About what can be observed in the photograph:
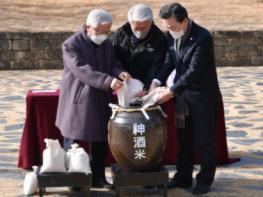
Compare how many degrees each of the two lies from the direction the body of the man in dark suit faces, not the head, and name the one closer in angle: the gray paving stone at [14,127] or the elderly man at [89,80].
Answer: the elderly man

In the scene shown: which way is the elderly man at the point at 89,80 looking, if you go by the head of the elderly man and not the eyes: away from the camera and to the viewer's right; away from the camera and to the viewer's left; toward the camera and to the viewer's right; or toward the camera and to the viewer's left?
toward the camera and to the viewer's right

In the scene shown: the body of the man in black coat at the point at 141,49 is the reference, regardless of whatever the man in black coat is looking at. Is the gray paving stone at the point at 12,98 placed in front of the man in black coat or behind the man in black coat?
behind

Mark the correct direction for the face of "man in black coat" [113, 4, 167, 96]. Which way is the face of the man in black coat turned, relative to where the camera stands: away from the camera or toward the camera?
toward the camera

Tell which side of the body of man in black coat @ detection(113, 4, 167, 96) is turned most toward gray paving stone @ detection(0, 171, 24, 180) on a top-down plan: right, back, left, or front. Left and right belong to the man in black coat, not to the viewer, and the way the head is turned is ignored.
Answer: right

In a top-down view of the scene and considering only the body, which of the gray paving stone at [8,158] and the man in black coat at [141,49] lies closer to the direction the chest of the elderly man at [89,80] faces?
the man in black coat

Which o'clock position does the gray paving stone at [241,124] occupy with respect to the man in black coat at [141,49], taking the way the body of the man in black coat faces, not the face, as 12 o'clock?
The gray paving stone is roughly at 7 o'clock from the man in black coat.

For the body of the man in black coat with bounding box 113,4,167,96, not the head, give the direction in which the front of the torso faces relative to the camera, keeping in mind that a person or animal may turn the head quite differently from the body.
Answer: toward the camera

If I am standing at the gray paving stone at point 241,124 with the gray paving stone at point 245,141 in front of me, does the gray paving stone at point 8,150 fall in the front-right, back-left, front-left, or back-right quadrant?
front-right

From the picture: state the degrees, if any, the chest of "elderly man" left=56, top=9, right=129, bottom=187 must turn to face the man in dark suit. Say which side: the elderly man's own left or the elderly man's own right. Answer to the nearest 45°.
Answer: approximately 45° to the elderly man's own left

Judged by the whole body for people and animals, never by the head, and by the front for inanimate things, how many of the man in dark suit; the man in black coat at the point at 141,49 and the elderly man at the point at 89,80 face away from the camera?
0

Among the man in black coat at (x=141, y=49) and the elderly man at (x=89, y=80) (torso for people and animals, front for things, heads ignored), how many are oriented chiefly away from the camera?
0

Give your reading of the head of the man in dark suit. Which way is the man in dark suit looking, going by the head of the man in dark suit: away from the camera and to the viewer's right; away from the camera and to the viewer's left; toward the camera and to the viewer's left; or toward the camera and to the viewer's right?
toward the camera and to the viewer's left

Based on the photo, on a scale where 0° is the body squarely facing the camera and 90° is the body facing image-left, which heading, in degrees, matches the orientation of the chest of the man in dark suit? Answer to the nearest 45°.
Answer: approximately 45°

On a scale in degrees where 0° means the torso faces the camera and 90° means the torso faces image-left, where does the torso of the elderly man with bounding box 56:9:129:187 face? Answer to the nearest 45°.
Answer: approximately 315°
